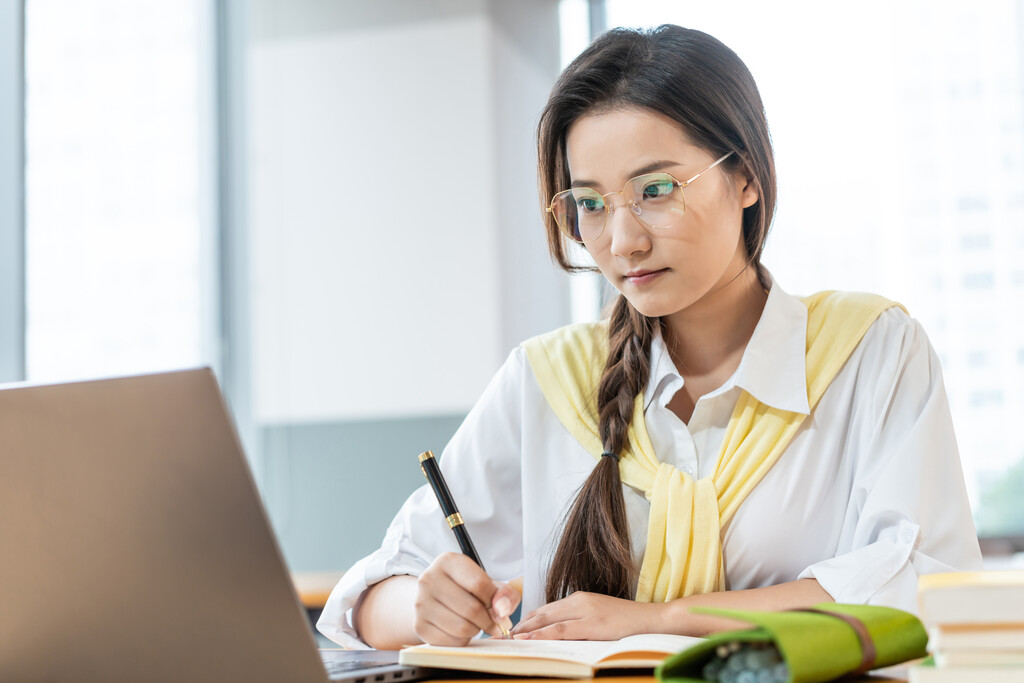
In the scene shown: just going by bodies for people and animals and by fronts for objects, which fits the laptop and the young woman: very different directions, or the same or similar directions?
very different directions

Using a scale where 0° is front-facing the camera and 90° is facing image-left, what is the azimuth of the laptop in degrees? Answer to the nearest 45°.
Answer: approximately 225°

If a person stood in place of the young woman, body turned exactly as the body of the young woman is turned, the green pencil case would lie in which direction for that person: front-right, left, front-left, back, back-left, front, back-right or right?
front-left

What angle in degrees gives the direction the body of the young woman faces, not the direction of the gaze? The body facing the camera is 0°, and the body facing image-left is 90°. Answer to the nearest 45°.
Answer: approximately 45°
